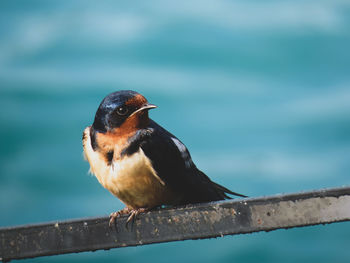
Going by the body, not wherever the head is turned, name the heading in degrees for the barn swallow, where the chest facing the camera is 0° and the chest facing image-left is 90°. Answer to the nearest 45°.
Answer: approximately 45°
